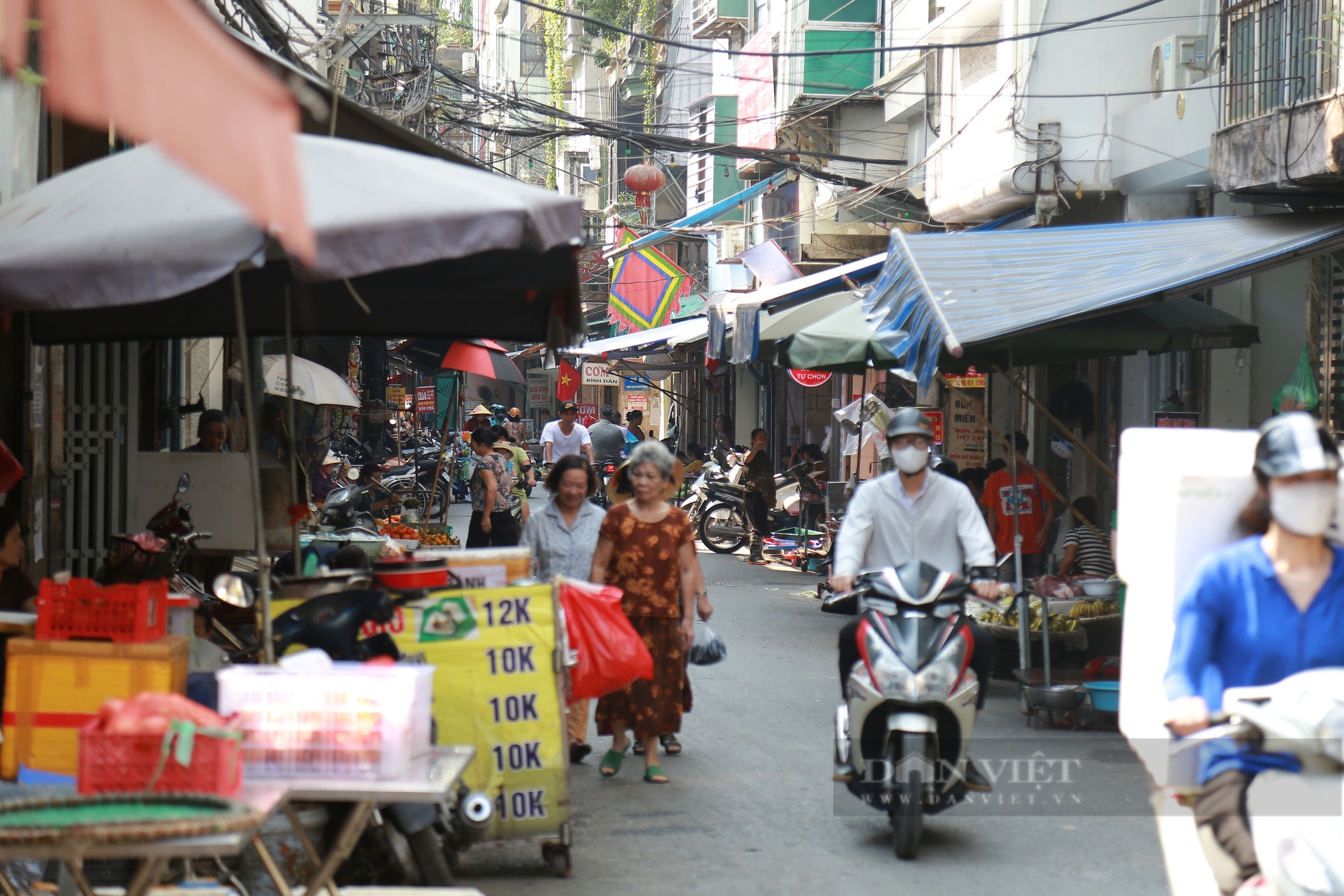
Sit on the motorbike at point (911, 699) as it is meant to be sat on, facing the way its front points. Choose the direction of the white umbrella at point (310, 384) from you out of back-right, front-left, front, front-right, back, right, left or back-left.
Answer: back-right

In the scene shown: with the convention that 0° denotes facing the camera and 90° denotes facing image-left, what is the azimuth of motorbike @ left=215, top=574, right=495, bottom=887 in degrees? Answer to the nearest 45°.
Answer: approximately 135°

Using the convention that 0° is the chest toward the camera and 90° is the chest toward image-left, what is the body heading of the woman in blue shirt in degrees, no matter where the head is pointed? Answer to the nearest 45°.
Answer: approximately 0°

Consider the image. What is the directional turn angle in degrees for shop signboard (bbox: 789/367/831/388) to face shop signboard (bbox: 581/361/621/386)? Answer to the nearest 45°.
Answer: approximately 135° to its right

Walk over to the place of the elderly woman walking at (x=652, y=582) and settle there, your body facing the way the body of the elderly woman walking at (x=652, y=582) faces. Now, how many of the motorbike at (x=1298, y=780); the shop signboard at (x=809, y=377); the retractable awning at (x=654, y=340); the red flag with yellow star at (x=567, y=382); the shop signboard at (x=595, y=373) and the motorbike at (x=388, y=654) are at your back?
4

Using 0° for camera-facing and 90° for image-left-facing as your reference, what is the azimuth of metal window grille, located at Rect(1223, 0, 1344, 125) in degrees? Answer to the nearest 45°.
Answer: approximately 45°

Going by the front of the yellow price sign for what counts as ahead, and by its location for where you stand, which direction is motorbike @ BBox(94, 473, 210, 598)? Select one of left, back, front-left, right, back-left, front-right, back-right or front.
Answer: back-right
